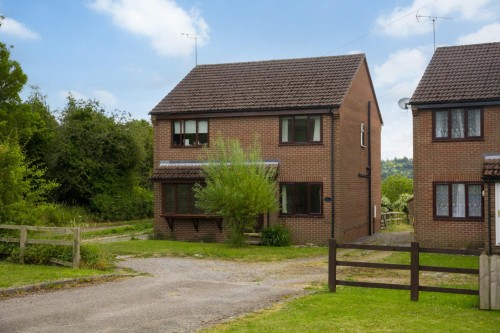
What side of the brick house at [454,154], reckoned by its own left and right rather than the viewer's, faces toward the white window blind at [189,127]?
right

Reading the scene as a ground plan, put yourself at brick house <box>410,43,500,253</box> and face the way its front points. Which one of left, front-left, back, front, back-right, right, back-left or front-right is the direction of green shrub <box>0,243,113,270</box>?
front-right

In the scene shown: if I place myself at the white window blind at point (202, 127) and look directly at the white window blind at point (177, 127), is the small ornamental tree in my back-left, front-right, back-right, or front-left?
back-left

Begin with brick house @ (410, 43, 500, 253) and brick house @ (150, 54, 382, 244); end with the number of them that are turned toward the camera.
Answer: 2

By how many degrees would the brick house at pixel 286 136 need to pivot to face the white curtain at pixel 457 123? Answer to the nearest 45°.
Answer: approximately 45° to its left

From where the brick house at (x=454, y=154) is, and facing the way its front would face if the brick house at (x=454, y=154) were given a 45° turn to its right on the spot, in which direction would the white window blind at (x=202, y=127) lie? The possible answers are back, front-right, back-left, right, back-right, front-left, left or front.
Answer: front-right

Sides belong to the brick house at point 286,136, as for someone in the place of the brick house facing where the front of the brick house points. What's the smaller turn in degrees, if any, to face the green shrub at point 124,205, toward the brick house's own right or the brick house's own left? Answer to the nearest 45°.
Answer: approximately 135° to the brick house's own right

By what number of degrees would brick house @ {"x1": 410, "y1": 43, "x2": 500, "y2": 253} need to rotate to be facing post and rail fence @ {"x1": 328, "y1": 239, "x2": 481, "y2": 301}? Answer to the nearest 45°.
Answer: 0° — it already faces it

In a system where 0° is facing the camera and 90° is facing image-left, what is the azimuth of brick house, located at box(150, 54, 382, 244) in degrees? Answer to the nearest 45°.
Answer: approximately 0°

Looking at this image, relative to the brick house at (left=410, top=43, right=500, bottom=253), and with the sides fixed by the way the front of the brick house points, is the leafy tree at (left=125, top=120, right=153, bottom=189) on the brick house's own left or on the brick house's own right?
on the brick house's own right

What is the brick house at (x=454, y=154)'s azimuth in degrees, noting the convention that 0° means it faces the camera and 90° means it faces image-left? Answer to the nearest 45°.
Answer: approximately 0°
